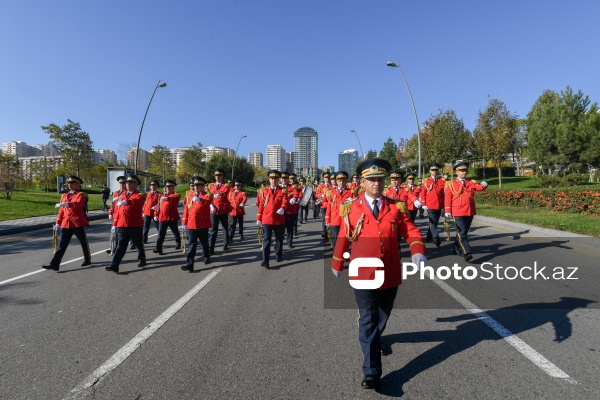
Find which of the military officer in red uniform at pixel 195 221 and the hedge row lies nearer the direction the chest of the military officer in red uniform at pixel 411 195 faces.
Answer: the military officer in red uniform

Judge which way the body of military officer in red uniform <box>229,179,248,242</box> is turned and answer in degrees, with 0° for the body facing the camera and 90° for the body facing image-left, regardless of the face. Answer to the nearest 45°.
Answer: approximately 0°

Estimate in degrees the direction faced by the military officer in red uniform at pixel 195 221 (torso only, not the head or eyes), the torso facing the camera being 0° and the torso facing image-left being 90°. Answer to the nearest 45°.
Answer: approximately 45°

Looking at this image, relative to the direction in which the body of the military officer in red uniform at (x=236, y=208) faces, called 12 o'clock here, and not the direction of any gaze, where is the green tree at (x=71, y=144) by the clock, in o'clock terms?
The green tree is roughly at 5 o'clock from the military officer in red uniform.

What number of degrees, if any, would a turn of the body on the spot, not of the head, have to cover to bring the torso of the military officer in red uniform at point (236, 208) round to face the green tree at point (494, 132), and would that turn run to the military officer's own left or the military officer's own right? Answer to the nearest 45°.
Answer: approximately 135° to the military officer's own left

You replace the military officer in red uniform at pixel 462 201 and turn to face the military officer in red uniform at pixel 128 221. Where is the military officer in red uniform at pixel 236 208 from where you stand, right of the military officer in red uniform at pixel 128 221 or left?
right
